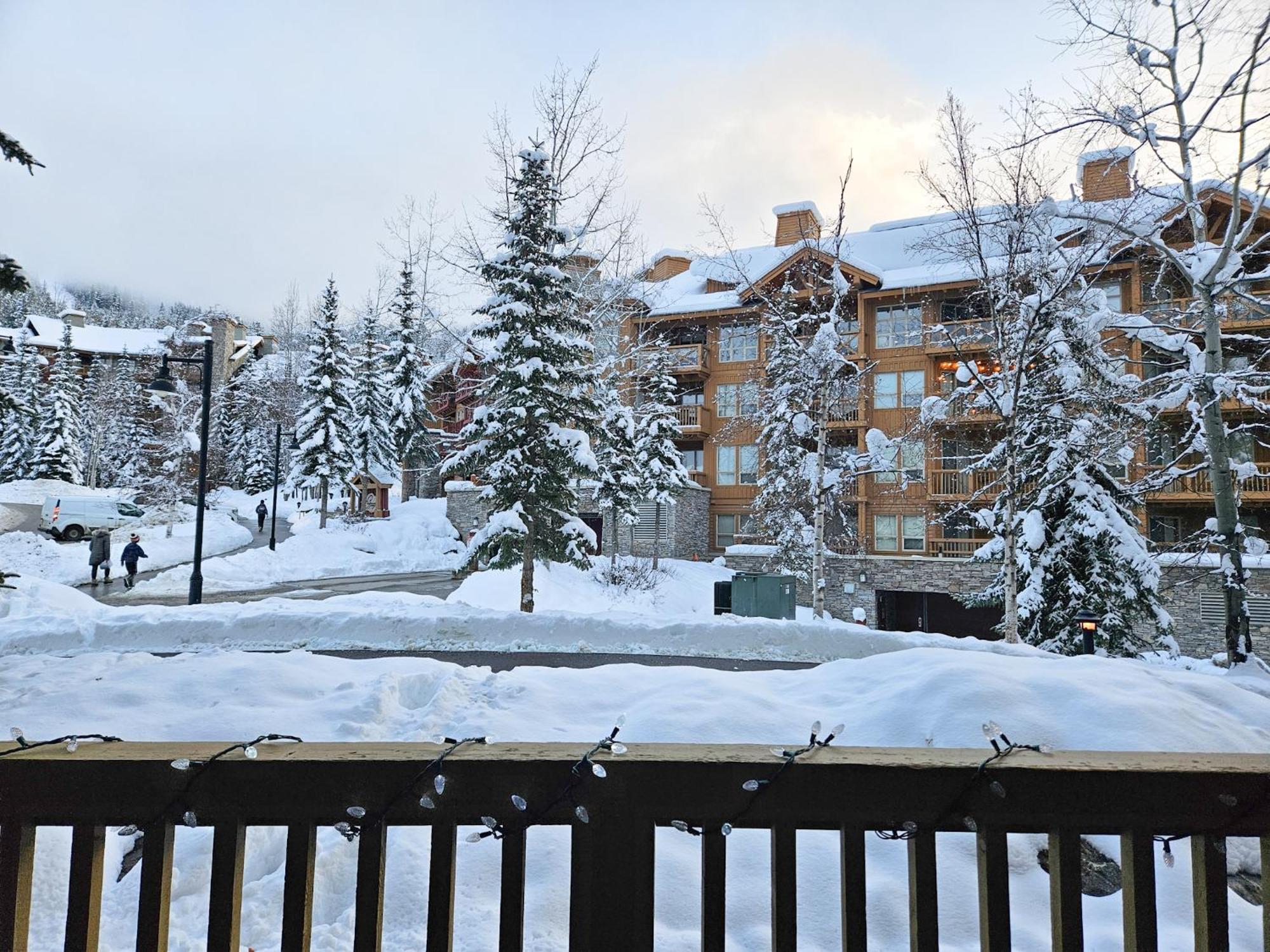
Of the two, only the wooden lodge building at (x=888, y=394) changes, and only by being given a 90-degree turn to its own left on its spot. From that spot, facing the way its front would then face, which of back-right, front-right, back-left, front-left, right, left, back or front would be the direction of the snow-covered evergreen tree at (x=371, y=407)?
back

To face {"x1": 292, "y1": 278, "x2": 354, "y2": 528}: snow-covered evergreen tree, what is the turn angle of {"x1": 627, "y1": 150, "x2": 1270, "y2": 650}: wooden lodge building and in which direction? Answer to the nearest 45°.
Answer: approximately 90° to its right

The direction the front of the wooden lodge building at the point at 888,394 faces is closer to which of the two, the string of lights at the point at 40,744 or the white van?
the string of lights

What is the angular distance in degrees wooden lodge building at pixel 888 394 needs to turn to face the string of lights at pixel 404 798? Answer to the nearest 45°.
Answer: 0° — it already faces it

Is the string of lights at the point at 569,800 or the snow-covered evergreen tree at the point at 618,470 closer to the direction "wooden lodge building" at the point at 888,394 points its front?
the string of lights

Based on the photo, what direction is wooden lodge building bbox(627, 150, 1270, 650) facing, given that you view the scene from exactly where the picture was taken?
facing the viewer

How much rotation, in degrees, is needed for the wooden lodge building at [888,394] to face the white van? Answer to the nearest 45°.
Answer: approximately 90° to its right

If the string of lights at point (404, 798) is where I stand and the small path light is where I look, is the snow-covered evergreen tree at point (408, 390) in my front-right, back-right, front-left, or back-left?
front-left

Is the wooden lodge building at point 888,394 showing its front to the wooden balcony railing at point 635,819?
yes

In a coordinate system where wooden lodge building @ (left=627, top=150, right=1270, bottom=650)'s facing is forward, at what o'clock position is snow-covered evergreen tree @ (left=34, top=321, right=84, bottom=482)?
The snow-covered evergreen tree is roughly at 3 o'clock from the wooden lodge building.

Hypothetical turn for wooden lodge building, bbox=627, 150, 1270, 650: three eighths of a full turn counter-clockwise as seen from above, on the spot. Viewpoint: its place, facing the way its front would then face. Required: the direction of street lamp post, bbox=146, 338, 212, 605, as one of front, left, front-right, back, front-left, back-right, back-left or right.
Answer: back

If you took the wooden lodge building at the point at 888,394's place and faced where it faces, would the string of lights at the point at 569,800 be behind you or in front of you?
in front

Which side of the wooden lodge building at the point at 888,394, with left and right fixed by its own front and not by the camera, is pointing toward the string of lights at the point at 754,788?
front

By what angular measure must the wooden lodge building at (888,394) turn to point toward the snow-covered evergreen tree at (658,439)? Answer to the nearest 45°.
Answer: approximately 90° to its right

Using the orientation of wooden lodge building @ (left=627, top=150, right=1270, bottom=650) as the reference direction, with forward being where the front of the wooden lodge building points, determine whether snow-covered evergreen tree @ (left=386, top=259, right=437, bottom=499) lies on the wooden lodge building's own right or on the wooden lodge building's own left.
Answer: on the wooden lodge building's own right

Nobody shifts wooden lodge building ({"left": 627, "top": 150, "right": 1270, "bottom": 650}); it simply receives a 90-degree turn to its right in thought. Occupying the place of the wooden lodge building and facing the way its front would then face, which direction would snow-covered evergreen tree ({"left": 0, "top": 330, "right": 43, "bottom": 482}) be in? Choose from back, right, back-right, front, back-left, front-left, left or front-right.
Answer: front
